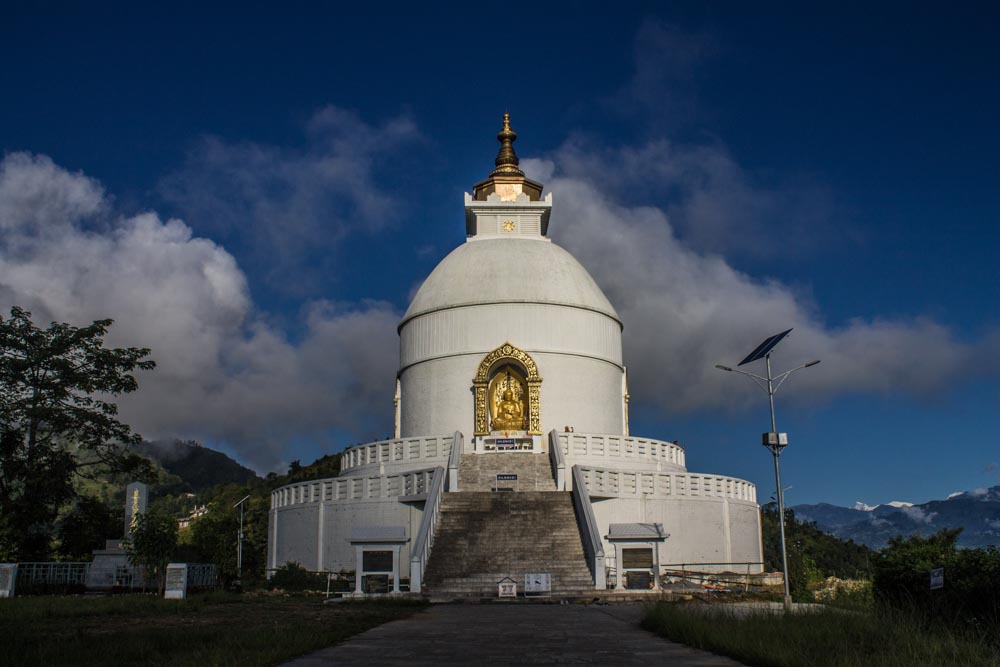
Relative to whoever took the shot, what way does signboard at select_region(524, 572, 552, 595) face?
facing the viewer

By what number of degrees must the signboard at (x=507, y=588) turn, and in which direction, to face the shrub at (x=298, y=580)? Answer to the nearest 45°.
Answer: approximately 135° to its right

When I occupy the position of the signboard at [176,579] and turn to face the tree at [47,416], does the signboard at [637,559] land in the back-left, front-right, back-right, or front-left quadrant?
back-right

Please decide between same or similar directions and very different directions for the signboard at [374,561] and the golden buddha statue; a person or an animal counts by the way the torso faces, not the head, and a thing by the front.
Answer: same or similar directions

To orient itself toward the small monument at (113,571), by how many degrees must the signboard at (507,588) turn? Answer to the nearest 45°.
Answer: approximately 135° to its right

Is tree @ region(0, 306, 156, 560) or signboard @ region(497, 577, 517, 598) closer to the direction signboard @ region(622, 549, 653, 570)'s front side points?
the signboard

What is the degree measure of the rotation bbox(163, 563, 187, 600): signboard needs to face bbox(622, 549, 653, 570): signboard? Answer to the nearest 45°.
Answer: approximately 90° to its left

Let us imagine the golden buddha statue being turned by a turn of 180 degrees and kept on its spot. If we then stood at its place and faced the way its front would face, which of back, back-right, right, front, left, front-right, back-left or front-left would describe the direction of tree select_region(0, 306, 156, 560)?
left

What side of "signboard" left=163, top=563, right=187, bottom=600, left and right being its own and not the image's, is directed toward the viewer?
front

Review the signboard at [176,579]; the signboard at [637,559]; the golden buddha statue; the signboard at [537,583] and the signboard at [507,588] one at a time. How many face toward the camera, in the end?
5

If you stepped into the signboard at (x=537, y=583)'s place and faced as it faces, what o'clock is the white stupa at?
The white stupa is roughly at 6 o'clock from the signboard.

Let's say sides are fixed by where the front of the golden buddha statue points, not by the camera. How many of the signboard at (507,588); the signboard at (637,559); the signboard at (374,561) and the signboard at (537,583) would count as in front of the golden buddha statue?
4

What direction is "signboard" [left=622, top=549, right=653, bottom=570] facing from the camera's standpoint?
toward the camera

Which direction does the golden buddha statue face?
toward the camera

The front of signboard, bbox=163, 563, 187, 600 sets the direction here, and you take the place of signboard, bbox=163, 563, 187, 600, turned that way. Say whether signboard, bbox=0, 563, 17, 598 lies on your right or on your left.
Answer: on your right

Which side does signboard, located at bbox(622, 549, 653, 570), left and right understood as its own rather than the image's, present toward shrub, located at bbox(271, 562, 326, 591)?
right

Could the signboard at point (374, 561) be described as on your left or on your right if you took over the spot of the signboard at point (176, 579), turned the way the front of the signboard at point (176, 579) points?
on your left

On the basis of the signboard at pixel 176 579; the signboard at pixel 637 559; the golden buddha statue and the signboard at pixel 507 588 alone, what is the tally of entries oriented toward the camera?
4
